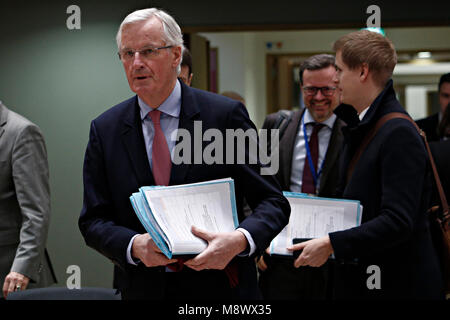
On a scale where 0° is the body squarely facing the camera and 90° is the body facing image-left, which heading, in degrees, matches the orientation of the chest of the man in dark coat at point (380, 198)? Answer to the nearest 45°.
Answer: approximately 90°

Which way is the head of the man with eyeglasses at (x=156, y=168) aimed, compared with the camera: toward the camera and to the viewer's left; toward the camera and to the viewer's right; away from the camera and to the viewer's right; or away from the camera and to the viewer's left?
toward the camera and to the viewer's left

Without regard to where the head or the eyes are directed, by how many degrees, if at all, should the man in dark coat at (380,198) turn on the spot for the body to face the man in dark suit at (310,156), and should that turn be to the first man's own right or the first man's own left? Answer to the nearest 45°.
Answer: approximately 90° to the first man's own right

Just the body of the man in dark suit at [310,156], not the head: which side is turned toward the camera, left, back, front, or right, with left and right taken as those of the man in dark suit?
front

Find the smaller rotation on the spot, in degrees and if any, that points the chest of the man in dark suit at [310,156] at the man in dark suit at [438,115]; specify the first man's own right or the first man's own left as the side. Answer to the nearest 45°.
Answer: approximately 135° to the first man's own left

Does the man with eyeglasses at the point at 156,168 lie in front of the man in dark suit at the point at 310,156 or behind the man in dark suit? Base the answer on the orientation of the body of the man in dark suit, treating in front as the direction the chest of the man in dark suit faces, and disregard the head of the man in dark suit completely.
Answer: in front

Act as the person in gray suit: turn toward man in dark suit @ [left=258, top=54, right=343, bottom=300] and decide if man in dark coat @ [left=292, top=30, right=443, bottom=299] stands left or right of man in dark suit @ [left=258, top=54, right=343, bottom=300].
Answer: right

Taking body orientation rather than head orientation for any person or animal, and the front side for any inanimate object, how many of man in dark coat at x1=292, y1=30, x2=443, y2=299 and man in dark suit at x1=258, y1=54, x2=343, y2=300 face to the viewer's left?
1

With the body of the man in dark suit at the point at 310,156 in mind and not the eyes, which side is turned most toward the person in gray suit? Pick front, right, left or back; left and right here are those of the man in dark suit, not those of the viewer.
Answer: right
